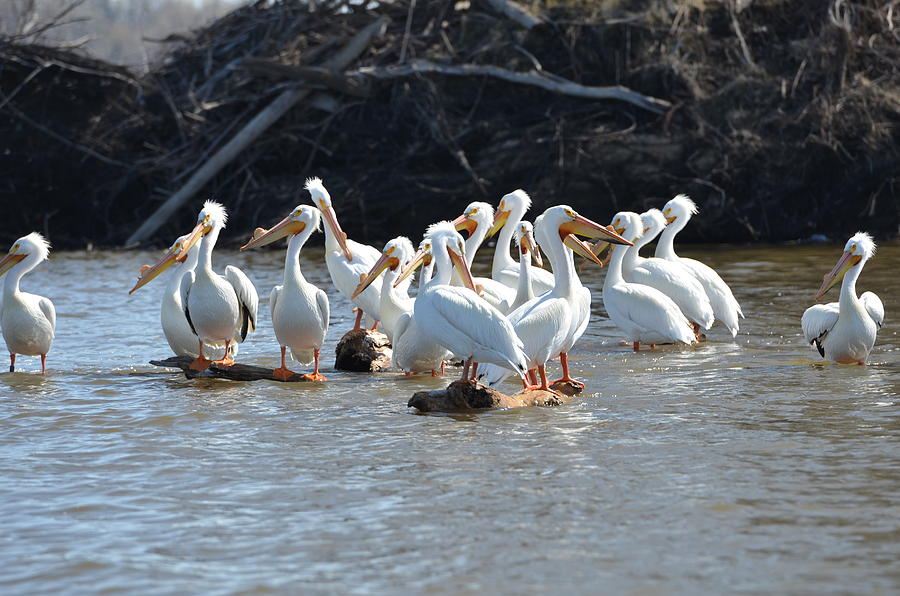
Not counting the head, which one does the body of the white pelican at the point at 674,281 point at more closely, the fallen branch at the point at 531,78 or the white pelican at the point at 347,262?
the white pelican

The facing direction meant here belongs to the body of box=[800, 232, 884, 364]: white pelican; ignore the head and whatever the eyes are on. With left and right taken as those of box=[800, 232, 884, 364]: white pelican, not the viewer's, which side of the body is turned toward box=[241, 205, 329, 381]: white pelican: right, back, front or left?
right

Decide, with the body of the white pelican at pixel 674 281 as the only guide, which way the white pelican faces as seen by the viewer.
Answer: to the viewer's left

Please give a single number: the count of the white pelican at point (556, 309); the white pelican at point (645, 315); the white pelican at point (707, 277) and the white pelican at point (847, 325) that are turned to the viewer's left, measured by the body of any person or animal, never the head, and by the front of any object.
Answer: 2

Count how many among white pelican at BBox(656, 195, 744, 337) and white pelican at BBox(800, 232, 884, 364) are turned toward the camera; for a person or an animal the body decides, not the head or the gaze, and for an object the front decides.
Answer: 1

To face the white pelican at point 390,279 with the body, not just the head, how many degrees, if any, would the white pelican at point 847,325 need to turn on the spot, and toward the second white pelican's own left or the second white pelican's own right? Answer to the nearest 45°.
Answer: approximately 90° to the second white pelican's own right

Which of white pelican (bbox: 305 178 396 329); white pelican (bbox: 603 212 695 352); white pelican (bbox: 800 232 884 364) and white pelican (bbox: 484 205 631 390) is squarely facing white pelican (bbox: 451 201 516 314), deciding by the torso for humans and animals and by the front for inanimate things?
white pelican (bbox: 603 212 695 352)

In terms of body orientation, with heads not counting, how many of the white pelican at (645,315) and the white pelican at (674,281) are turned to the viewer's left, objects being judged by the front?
2

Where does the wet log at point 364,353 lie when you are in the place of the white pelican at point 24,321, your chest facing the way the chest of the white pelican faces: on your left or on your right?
on your left
